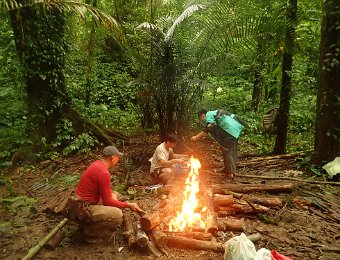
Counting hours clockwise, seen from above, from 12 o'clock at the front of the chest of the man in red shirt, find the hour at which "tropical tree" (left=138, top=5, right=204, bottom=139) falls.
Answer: The tropical tree is roughly at 10 o'clock from the man in red shirt.

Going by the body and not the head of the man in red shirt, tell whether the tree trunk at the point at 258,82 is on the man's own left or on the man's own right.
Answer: on the man's own left

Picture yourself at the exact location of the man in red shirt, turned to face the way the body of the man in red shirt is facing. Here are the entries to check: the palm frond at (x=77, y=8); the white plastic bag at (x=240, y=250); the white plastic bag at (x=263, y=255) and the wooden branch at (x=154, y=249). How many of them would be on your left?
1

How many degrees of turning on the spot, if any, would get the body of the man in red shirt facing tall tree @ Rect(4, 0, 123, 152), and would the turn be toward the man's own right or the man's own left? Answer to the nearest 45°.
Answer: approximately 90° to the man's own left

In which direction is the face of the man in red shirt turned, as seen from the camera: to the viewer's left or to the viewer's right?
to the viewer's right

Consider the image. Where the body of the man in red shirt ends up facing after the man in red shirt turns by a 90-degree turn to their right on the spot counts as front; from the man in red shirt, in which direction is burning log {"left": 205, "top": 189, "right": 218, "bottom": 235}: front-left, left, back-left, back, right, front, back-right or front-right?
left

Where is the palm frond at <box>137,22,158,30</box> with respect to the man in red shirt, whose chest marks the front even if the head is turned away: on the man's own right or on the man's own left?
on the man's own left

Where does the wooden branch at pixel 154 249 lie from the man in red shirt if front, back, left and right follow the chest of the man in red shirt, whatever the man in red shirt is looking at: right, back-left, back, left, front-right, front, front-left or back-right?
front-right

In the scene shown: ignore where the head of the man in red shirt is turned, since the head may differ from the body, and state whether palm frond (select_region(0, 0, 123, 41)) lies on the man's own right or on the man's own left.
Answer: on the man's own left

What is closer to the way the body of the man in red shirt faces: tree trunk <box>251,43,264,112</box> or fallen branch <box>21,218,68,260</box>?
the tree trunk

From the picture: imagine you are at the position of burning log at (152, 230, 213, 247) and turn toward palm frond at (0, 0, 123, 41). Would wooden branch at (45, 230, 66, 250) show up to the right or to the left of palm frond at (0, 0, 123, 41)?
left

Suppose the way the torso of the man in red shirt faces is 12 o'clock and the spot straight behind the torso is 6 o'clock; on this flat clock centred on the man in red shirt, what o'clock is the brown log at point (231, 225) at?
The brown log is roughly at 12 o'clock from the man in red shirt.

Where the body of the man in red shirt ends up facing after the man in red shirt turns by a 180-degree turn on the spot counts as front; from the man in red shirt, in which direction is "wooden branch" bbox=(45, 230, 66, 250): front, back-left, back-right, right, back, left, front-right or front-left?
front

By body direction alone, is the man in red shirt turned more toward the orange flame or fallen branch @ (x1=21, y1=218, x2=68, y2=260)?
the orange flame

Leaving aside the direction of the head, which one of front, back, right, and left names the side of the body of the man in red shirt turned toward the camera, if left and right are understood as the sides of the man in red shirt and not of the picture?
right
